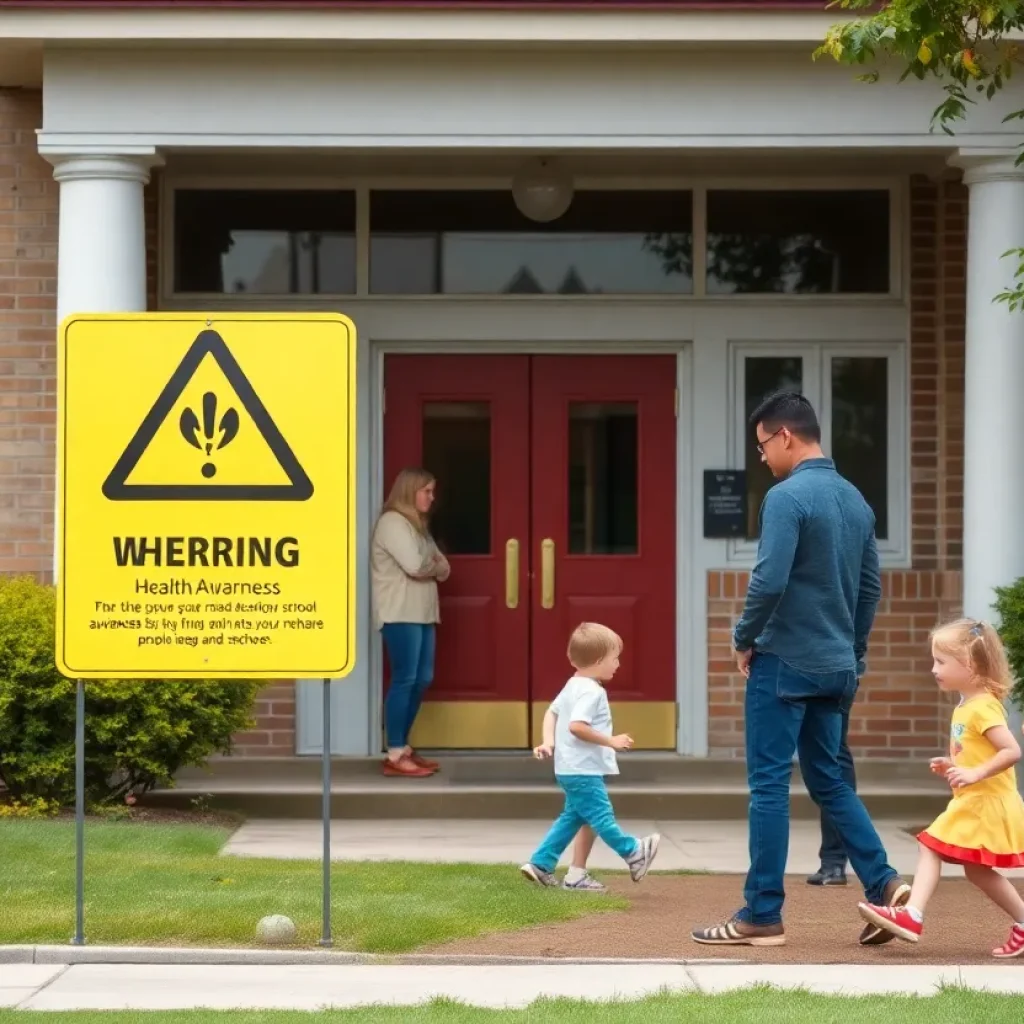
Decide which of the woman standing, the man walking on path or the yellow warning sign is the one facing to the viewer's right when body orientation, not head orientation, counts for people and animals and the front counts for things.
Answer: the woman standing

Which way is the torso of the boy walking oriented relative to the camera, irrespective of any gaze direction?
to the viewer's right

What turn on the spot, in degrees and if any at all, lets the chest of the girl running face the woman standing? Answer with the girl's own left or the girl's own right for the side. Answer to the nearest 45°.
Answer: approximately 45° to the girl's own right

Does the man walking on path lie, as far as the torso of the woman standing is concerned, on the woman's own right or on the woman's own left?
on the woman's own right

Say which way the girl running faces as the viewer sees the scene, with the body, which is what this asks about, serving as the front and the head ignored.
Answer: to the viewer's left

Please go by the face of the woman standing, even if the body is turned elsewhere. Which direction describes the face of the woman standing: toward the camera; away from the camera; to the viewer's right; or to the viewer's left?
to the viewer's right

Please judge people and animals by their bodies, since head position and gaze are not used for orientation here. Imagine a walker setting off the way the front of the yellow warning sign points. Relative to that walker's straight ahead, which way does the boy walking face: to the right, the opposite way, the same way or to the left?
to the left

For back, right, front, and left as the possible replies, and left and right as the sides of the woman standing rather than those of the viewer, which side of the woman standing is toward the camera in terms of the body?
right

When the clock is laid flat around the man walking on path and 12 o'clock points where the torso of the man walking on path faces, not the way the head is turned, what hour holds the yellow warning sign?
The yellow warning sign is roughly at 10 o'clock from the man walking on path.

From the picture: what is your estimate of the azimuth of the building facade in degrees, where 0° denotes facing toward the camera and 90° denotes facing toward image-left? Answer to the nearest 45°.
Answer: approximately 0°

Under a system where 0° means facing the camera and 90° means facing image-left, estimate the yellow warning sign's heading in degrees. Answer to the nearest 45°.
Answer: approximately 0°
